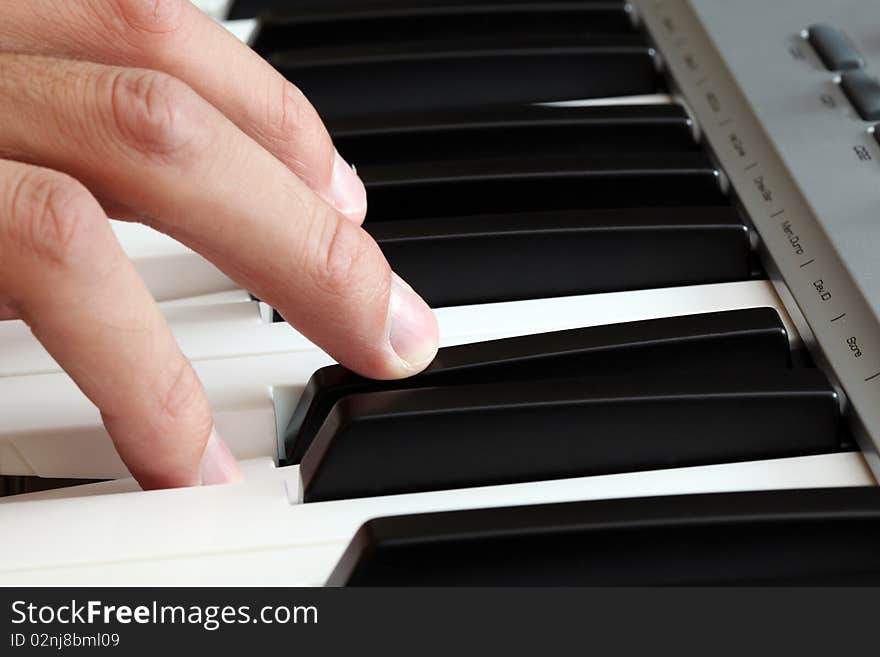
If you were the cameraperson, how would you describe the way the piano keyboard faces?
facing to the left of the viewer
